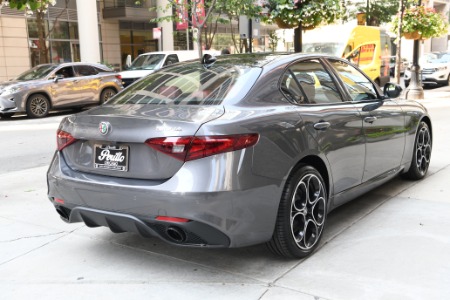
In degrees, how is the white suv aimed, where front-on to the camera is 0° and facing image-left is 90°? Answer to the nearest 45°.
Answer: approximately 45°

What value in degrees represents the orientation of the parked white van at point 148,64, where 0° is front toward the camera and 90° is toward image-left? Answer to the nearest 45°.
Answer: approximately 45°

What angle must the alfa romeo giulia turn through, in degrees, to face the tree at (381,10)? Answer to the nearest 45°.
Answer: approximately 45° to its left

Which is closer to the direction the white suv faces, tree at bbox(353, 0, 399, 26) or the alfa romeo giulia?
the alfa romeo giulia

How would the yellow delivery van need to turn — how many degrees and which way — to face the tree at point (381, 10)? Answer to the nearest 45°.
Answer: approximately 135° to its right

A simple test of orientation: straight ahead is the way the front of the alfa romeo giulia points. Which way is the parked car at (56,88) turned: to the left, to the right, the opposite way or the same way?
the opposite way

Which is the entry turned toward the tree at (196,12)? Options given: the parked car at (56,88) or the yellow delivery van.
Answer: the yellow delivery van
